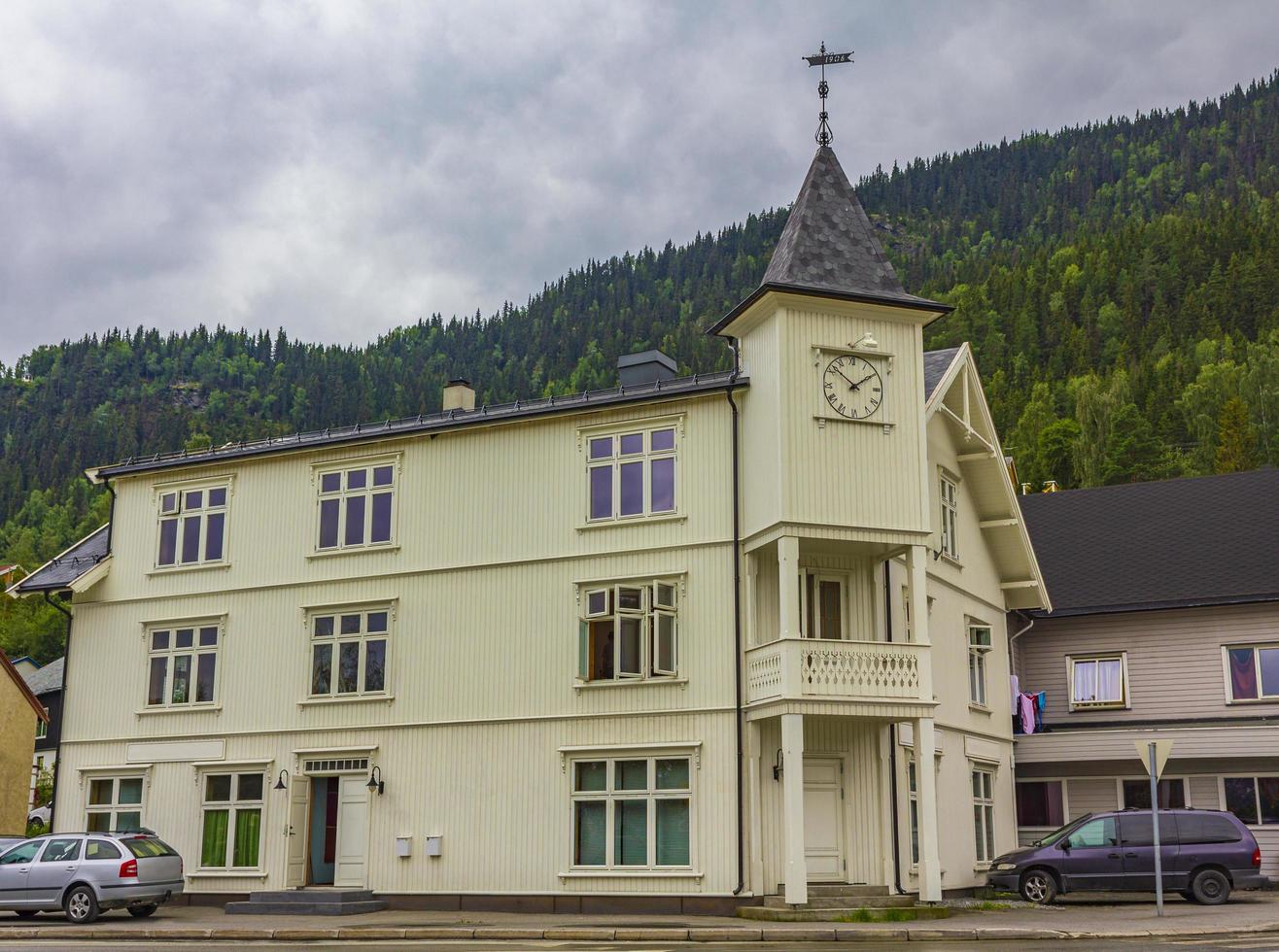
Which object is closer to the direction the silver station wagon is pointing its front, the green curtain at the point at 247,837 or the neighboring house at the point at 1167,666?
the green curtain

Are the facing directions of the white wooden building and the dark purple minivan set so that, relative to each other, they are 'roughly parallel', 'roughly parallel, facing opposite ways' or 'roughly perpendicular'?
roughly perpendicular

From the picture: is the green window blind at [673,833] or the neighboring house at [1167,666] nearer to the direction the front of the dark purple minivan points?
the green window blind

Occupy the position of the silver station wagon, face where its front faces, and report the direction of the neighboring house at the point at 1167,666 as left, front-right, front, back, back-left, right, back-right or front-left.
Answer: back-right

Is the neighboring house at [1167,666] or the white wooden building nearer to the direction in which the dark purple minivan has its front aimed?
the white wooden building

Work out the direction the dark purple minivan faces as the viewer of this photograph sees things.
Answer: facing to the left of the viewer

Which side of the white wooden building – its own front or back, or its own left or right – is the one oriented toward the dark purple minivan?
left

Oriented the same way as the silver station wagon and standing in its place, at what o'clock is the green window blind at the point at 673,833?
The green window blind is roughly at 5 o'clock from the silver station wagon.

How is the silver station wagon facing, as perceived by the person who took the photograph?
facing away from the viewer and to the left of the viewer

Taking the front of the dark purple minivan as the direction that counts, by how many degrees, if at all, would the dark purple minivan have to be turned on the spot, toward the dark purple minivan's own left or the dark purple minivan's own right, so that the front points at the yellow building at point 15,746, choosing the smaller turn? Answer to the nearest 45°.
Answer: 0° — it already faces it

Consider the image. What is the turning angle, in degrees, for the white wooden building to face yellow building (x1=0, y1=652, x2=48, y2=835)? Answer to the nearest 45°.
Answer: approximately 135° to its right

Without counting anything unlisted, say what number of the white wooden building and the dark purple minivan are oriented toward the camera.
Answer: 1
